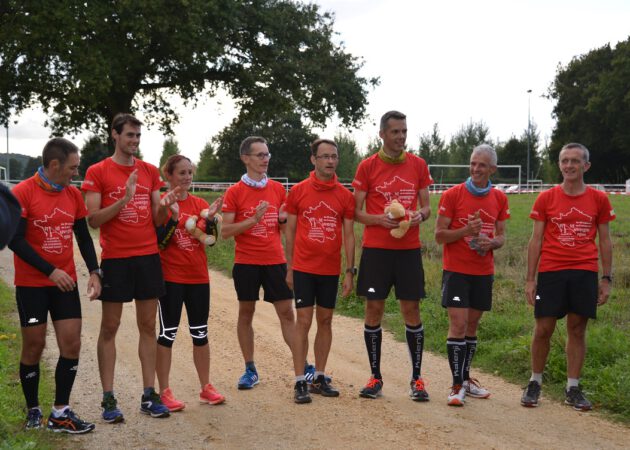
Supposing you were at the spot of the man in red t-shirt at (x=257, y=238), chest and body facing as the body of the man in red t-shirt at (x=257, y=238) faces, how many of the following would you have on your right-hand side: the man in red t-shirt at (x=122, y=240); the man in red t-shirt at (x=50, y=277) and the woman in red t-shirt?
3

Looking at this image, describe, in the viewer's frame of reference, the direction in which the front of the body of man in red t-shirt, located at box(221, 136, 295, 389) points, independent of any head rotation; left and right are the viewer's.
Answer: facing the viewer and to the right of the viewer

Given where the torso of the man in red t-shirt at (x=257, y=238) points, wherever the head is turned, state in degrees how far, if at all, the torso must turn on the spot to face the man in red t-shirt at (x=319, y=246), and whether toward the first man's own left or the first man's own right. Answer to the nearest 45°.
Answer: approximately 45° to the first man's own left

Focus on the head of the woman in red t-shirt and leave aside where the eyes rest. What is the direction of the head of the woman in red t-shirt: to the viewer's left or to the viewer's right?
to the viewer's right

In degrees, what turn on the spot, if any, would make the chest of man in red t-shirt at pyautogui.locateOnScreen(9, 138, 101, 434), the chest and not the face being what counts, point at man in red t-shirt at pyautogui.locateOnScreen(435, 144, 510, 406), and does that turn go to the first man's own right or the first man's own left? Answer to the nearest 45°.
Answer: approximately 45° to the first man's own left

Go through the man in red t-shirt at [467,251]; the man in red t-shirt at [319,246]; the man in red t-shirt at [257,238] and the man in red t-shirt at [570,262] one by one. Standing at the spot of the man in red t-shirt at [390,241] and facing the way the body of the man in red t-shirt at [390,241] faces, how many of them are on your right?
2

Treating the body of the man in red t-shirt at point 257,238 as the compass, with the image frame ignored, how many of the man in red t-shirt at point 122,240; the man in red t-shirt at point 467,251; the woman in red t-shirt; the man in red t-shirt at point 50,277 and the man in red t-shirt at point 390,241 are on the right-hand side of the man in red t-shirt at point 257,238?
3

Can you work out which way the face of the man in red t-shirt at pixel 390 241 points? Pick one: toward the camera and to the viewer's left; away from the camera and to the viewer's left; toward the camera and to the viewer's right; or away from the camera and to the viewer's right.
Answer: toward the camera and to the viewer's right

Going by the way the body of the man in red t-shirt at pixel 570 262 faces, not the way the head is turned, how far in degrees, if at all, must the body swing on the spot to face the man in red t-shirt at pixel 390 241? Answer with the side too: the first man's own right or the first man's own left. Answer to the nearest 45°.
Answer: approximately 90° to the first man's own right

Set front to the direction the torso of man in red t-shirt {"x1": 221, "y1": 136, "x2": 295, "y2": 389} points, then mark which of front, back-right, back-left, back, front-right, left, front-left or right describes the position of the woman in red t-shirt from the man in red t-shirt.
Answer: right

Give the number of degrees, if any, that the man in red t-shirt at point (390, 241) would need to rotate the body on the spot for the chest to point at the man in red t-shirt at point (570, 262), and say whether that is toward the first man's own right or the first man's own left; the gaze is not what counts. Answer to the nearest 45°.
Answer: approximately 90° to the first man's own left

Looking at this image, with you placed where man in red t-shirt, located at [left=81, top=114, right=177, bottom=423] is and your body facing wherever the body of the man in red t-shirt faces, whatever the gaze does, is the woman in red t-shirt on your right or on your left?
on your left
